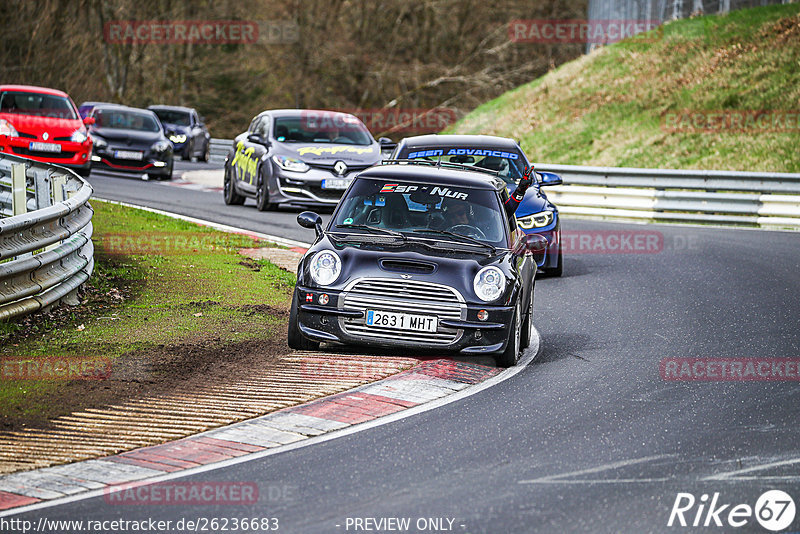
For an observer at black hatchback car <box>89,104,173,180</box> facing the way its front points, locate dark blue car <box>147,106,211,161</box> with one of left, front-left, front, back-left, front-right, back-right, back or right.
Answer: back

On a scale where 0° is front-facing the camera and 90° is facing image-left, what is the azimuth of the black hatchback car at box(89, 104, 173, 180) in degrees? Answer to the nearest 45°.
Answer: approximately 0°

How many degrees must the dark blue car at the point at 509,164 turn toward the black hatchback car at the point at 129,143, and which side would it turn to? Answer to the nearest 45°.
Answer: approximately 135° to its right

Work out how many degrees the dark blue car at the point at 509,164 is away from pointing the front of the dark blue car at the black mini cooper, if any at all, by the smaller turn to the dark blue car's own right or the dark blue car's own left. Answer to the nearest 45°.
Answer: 0° — it already faces it

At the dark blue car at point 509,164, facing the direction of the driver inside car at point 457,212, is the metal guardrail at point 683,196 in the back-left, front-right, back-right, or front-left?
back-left

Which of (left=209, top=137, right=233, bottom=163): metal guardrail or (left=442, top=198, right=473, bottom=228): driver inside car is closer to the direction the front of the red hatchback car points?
the driver inside car

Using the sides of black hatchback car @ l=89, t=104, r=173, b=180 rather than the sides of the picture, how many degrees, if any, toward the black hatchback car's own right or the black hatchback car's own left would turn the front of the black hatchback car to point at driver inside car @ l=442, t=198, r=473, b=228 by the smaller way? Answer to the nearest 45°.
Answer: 0° — it already faces them
